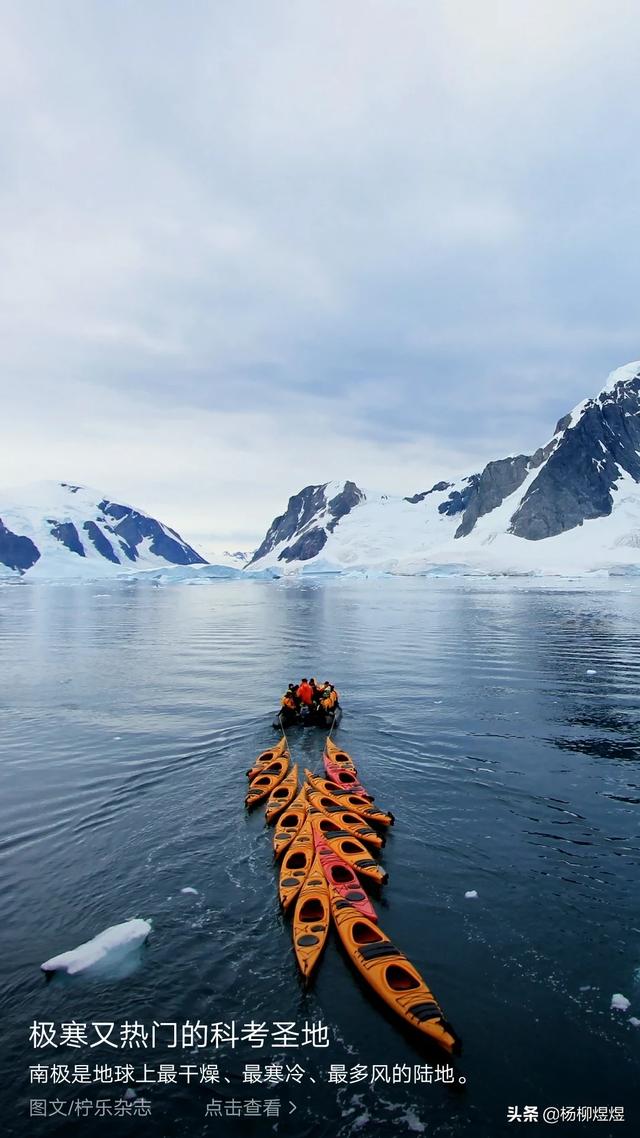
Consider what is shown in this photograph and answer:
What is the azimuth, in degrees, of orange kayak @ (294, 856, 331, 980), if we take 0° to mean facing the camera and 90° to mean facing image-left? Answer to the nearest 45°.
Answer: approximately 180°

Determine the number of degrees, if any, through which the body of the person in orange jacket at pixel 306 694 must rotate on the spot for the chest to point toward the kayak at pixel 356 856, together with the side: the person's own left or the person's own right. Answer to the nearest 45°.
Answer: approximately 180°

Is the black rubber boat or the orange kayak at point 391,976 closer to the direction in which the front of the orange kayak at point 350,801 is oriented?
the black rubber boat

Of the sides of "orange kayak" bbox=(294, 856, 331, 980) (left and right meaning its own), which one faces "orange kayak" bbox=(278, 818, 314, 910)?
front

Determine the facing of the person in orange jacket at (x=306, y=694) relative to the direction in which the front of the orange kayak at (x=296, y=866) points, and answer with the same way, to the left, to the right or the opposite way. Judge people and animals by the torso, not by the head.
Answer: the same way

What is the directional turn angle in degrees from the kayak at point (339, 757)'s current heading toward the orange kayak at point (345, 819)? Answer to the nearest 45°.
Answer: approximately 135° to its left

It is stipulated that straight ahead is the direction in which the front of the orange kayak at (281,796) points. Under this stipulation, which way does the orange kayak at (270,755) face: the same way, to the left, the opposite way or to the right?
the same way

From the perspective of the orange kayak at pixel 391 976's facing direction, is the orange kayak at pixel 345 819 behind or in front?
in front

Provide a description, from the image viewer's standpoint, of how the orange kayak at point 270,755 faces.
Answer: facing away from the viewer and to the right of the viewer

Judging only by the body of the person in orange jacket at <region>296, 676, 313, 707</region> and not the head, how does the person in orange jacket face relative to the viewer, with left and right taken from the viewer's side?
facing away from the viewer

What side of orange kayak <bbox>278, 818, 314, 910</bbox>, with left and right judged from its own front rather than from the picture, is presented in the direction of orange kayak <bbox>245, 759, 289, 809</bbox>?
front

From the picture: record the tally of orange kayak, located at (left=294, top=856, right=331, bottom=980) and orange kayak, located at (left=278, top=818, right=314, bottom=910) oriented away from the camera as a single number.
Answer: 2

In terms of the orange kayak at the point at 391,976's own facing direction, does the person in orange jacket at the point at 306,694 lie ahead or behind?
ahead

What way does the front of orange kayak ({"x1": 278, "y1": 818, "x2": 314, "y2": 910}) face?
away from the camera

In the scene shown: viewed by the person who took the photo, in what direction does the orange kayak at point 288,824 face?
facing away from the viewer and to the right of the viewer

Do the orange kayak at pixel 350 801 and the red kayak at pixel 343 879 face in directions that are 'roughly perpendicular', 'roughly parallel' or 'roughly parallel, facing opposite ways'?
roughly parallel

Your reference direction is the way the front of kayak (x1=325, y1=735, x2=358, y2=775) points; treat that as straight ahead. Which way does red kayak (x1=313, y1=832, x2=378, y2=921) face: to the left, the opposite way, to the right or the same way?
the same way

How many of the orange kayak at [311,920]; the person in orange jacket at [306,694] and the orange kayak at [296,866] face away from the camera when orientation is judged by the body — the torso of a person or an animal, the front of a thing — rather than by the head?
3

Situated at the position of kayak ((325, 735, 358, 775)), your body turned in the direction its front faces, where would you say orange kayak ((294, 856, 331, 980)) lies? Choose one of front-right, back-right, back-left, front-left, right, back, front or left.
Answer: back-left
